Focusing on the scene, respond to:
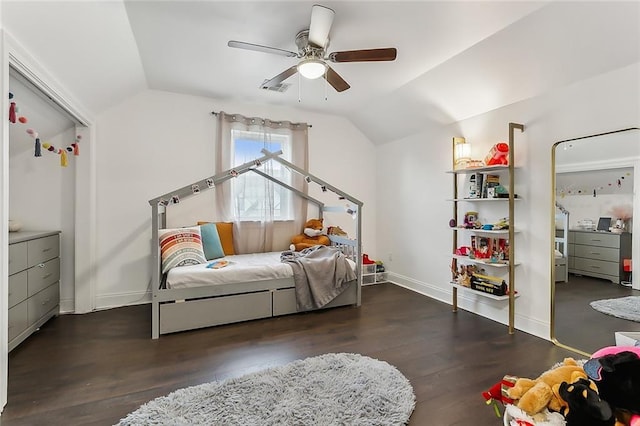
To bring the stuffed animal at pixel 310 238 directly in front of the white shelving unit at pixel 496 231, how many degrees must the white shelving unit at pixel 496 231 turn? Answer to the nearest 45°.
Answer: approximately 45° to its right

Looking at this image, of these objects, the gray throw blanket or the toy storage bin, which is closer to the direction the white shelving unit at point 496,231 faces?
the gray throw blanket

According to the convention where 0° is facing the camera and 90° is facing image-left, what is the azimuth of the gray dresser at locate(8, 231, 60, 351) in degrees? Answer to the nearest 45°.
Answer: approximately 315°

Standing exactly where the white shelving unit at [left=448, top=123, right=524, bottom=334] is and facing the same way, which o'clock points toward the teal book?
The teal book is roughly at 1 o'clock from the white shelving unit.

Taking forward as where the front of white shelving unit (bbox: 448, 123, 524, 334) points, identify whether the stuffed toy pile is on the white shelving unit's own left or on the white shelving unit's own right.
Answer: on the white shelving unit's own left

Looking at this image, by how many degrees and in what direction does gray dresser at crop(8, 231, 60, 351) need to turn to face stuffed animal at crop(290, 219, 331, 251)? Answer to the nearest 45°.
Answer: approximately 45° to its left

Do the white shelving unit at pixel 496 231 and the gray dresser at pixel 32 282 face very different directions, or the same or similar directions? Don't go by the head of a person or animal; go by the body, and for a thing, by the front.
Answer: very different directions

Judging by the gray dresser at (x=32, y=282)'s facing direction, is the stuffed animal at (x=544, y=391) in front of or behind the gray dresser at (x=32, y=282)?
in front

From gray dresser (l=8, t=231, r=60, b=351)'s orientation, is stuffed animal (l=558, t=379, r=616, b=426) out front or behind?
out front

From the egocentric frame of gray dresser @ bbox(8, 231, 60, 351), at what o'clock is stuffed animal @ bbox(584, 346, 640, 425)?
The stuffed animal is roughly at 1 o'clock from the gray dresser.

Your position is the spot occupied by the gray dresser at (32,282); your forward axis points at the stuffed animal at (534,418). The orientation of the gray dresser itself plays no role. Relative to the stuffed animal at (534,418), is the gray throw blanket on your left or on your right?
left

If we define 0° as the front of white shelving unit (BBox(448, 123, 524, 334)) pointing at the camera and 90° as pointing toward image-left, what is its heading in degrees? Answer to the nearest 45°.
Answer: approximately 45°

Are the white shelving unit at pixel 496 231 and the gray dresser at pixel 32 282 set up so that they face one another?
yes

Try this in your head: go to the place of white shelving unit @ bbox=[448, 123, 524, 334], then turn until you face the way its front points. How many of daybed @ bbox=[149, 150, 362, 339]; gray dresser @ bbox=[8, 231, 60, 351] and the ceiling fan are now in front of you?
3

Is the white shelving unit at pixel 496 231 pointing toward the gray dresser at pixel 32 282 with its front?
yes

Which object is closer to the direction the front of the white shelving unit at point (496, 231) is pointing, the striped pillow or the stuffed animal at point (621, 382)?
the striped pillow
